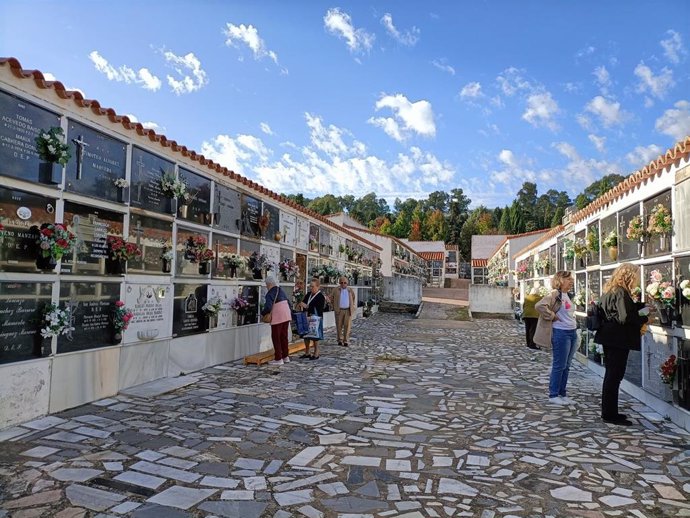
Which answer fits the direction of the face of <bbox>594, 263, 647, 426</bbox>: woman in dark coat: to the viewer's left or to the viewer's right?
to the viewer's right

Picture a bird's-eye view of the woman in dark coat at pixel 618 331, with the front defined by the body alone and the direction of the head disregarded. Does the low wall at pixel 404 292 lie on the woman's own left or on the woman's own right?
on the woman's own left

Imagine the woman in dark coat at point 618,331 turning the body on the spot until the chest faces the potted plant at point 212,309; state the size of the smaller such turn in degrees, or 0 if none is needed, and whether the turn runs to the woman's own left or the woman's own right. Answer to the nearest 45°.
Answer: approximately 180°

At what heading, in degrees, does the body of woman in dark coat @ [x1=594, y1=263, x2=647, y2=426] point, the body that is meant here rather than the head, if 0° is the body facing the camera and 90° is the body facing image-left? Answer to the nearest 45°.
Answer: approximately 270°
